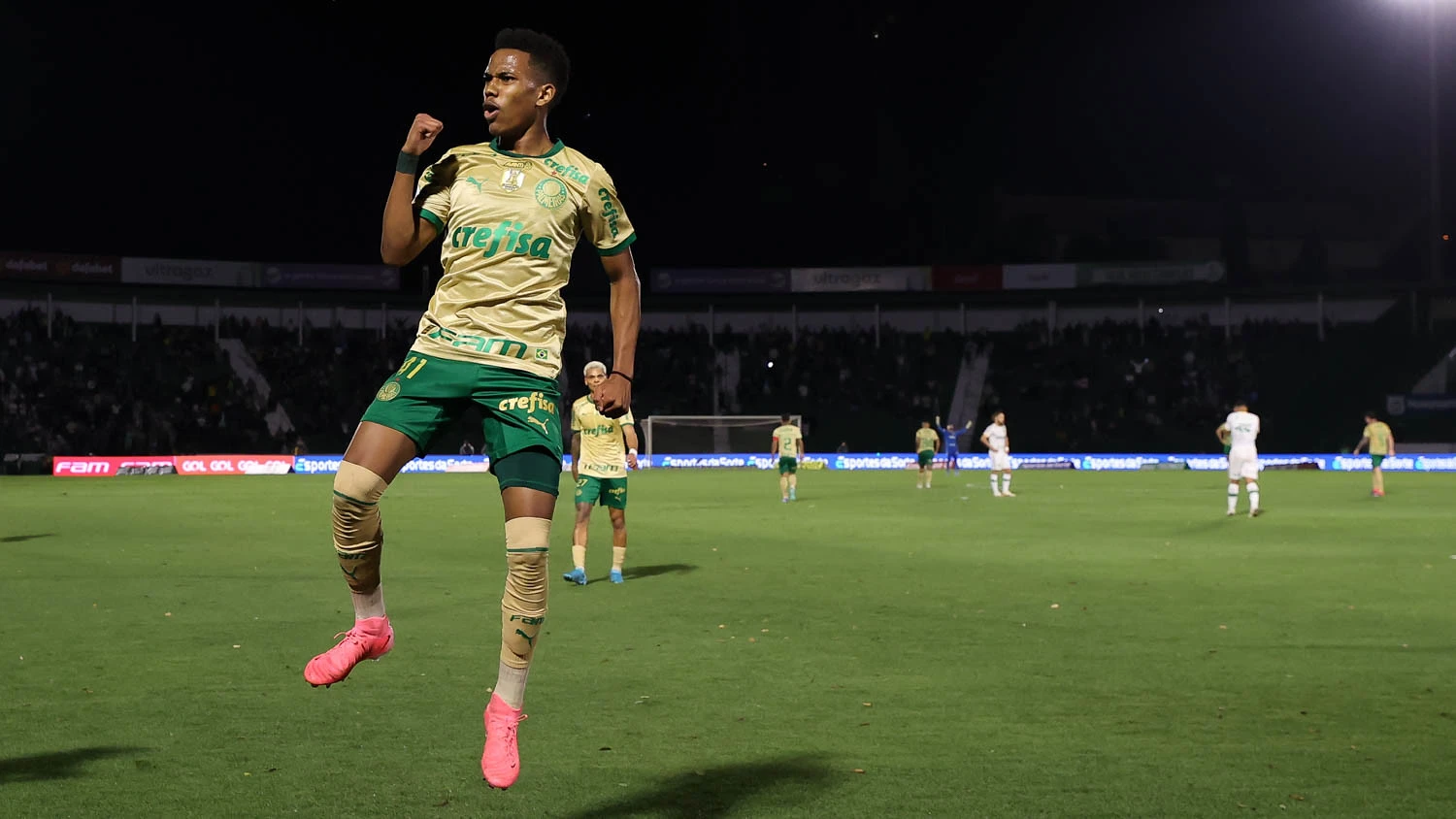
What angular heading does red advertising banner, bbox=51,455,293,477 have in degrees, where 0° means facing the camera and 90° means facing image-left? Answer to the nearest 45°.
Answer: approximately 0°

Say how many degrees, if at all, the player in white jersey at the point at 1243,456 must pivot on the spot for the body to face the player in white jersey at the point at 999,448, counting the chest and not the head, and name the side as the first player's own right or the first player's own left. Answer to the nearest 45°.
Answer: approximately 45° to the first player's own left

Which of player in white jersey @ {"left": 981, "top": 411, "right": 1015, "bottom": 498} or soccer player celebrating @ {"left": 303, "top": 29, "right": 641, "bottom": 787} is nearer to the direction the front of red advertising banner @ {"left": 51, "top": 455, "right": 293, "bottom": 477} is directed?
the soccer player celebrating

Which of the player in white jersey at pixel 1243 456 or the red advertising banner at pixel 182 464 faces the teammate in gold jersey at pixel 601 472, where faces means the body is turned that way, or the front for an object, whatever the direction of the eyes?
the red advertising banner

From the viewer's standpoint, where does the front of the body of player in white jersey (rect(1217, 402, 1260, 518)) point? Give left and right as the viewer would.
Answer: facing away from the viewer

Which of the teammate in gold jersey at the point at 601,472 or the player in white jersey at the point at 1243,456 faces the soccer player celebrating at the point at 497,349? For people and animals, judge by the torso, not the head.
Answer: the teammate in gold jersey

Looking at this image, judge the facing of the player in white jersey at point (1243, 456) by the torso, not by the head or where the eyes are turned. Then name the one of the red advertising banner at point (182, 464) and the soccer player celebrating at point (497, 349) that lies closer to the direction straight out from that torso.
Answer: the red advertising banner

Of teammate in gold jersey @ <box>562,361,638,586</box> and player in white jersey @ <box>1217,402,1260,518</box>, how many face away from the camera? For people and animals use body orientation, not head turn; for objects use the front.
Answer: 1

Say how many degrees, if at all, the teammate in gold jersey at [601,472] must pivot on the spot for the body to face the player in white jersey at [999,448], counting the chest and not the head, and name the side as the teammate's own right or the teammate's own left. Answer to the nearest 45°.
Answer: approximately 135° to the teammate's own left

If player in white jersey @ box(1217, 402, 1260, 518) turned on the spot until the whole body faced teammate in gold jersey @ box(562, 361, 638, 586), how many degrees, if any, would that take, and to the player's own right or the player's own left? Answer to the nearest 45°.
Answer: approximately 135° to the player's own left
